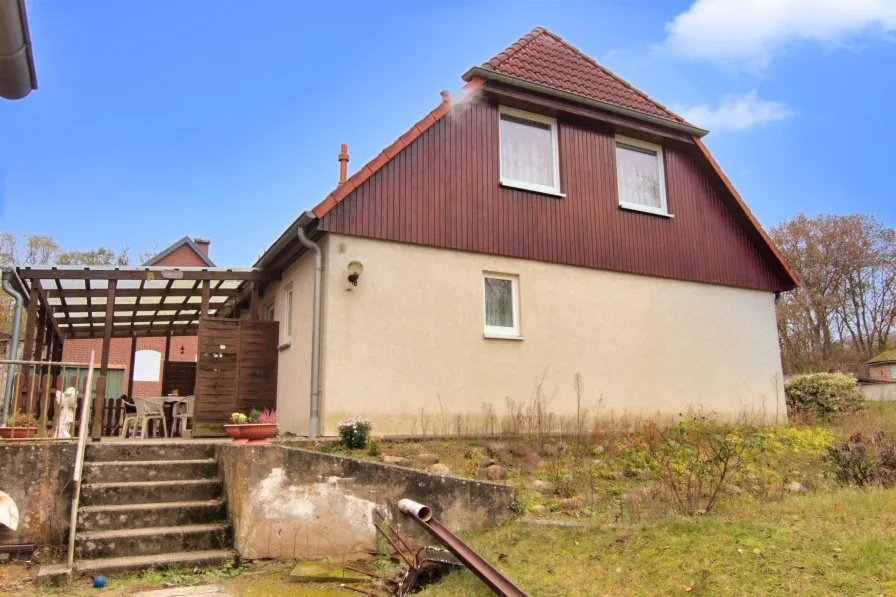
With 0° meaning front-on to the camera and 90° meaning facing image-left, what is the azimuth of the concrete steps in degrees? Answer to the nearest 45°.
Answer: approximately 0°

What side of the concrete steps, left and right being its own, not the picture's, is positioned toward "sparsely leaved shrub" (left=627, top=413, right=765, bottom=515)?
left

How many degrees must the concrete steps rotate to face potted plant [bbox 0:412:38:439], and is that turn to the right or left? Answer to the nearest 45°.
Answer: approximately 135° to its right

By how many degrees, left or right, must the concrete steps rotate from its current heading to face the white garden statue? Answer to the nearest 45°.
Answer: approximately 135° to its right

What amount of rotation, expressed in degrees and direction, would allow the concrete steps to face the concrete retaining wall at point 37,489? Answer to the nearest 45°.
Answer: approximately 90° to its right

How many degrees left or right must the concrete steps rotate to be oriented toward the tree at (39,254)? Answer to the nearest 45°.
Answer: approximately 180°

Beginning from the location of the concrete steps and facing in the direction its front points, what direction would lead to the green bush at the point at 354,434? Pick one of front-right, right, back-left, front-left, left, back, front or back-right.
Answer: left

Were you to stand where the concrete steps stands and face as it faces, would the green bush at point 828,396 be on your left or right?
on your left

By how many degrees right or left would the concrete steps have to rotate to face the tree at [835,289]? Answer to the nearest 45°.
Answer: approximately 135° to its left

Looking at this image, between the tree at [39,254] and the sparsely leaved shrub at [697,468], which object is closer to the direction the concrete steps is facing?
the sparsely leaved shrub

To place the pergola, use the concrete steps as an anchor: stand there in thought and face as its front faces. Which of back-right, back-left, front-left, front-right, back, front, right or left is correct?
back
